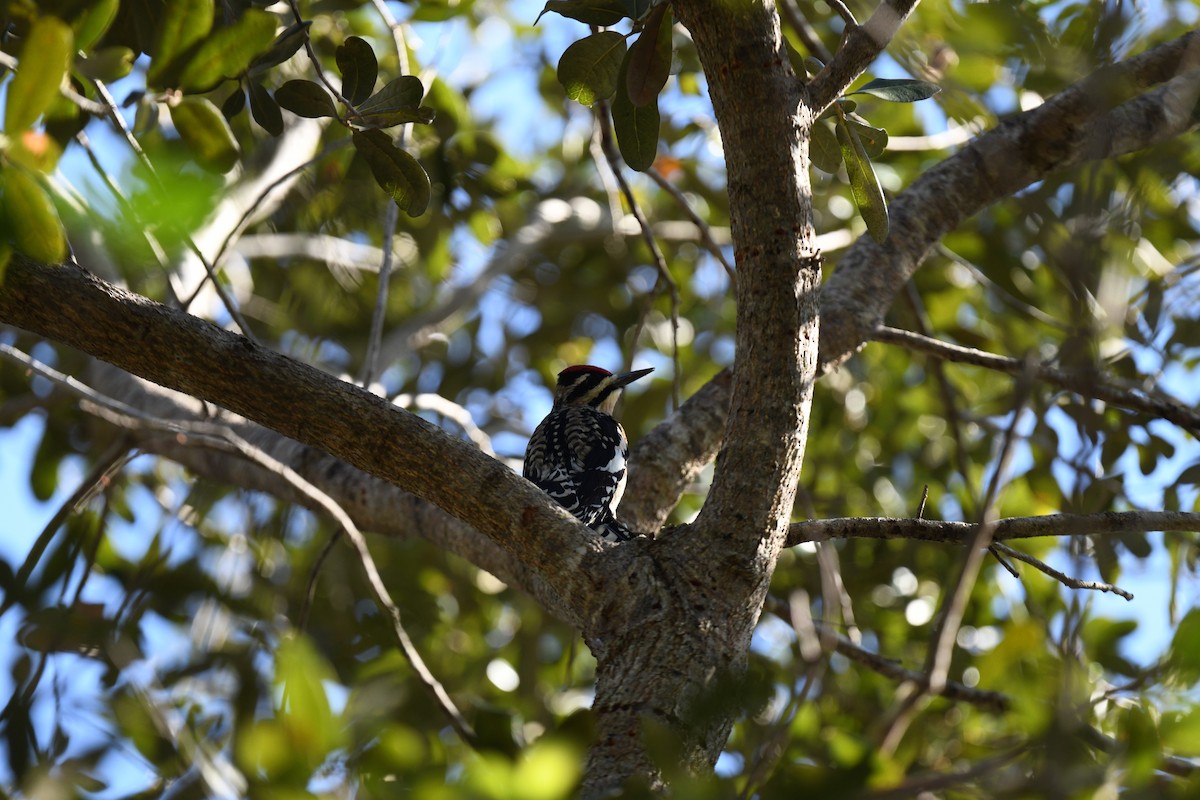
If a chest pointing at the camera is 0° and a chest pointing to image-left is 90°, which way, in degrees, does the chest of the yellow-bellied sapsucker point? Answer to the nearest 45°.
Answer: approximately 225°
